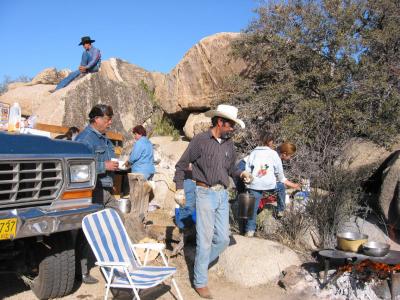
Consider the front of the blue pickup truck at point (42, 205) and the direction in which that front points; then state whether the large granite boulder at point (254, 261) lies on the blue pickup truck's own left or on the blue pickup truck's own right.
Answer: on the blue pickup truck's own left

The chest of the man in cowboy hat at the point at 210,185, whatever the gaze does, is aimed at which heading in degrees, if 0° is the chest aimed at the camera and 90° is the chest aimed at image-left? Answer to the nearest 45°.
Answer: approximately 315°

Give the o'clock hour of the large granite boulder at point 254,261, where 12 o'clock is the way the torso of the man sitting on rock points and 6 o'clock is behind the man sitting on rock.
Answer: The large granite boulder is roughly at 10 o'clock from the man sitting on rock.

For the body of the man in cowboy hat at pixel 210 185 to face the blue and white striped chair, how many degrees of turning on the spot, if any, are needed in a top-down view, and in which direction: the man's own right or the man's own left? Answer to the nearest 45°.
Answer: approximately 90° to the man's own right

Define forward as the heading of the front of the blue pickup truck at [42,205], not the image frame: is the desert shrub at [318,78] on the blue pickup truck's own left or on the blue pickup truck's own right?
on the blue pickup truck's own left

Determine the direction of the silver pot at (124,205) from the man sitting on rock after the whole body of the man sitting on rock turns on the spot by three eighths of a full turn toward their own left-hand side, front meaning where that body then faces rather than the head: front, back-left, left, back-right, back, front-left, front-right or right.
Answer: right

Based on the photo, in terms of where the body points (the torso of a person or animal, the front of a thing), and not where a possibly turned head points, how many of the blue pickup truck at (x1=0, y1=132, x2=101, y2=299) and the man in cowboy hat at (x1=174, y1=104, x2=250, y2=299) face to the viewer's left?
0

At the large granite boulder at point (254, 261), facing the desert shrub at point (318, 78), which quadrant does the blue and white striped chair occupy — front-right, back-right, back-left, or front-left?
back-left

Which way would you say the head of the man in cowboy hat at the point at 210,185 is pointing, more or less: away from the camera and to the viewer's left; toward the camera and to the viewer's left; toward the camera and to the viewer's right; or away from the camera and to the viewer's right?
toward the camera and to the viewer's right

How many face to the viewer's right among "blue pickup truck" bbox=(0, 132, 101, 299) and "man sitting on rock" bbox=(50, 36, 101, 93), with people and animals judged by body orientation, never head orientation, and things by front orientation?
0

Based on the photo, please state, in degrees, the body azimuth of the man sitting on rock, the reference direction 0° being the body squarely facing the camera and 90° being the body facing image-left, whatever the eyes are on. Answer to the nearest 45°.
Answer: approximately 45°

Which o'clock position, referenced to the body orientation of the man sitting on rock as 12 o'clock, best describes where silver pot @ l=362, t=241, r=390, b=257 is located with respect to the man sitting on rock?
The silver pot is roughly at 10 o'clock from the man sitting on rock.

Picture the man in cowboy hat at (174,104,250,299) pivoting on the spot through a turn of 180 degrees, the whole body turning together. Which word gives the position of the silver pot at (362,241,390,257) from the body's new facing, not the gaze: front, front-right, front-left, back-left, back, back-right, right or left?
back-right

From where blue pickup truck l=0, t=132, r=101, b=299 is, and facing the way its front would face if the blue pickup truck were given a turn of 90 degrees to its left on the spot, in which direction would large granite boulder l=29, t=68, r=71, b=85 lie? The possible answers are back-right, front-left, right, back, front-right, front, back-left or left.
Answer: left
